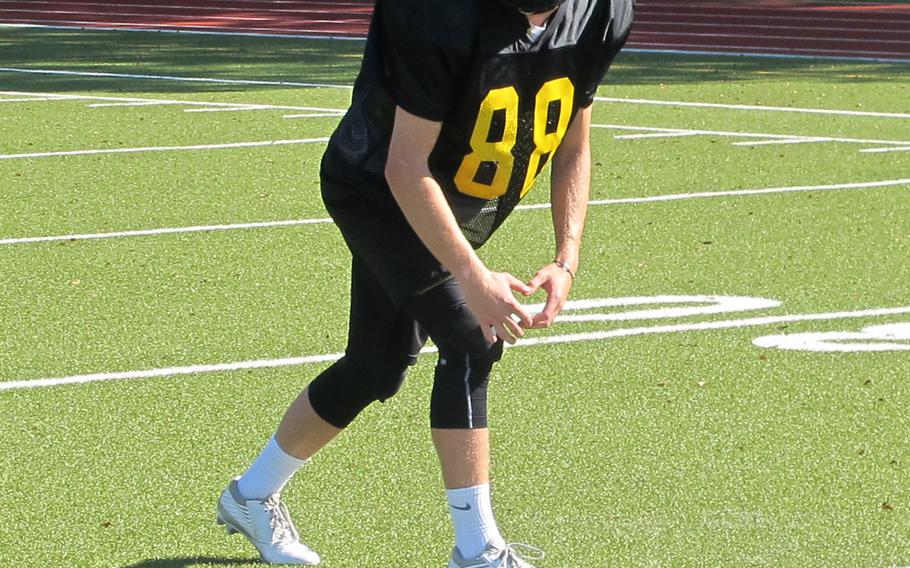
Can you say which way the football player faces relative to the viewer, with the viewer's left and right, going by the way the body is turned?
facing the viewer and to the right of the viewer
